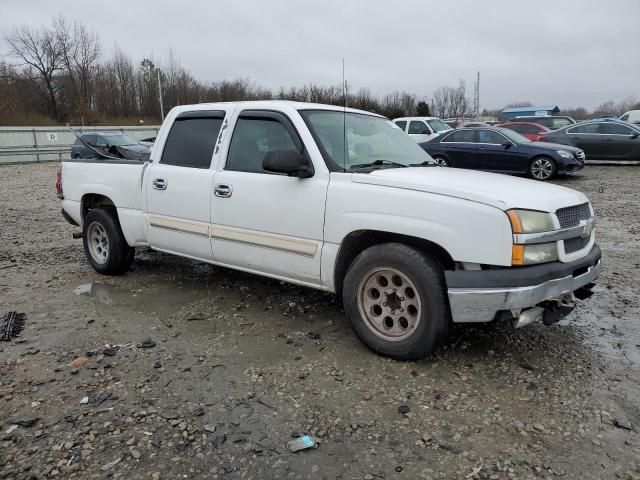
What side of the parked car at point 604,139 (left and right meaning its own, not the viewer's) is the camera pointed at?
right

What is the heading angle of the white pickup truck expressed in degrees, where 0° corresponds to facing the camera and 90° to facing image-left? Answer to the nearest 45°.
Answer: approximately 315°

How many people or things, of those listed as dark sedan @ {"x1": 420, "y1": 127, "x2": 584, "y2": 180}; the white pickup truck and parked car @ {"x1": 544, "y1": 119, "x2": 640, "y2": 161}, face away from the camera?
0

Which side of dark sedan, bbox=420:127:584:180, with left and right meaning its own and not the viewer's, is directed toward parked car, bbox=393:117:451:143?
back

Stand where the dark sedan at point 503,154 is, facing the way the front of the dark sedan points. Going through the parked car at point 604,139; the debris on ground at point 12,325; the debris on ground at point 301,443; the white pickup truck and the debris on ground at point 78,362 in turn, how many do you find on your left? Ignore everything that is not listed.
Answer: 1

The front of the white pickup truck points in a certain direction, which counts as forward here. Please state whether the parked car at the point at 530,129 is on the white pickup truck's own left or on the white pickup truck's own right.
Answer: on the white pickup truck's own left

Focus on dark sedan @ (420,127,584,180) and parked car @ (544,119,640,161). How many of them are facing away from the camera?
0

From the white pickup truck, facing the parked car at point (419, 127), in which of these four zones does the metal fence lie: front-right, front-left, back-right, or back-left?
front-left

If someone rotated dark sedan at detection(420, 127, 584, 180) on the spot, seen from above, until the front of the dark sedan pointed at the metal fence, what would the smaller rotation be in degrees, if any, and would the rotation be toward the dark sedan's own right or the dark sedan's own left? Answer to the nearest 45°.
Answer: approximately 135° to the dark sedan's own right

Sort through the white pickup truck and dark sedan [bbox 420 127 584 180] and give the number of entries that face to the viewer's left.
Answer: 0

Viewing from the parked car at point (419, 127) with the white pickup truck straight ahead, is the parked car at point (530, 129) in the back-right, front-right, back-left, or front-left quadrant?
back-left

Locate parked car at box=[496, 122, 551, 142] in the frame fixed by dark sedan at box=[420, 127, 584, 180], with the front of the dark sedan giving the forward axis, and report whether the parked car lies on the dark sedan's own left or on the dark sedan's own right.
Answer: on the dark sedan's own left

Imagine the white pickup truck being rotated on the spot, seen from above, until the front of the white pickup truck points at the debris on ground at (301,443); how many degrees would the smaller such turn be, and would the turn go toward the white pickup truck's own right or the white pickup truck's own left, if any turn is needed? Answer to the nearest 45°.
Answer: approximately 45° to the white pickup truck's own right

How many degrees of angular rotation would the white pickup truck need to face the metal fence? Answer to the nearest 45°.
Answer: approximately 180°
